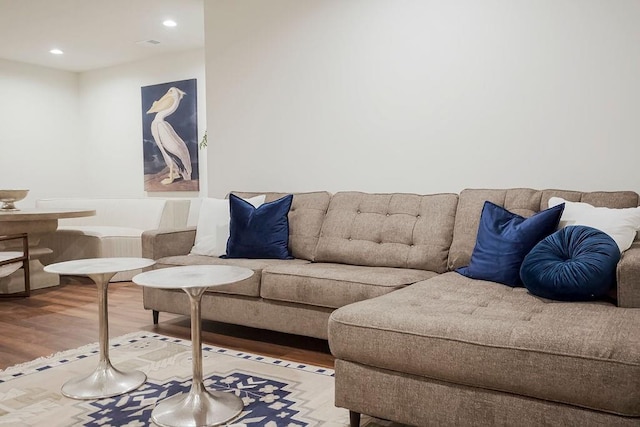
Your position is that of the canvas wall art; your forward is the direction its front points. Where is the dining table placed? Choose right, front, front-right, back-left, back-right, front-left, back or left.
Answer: front

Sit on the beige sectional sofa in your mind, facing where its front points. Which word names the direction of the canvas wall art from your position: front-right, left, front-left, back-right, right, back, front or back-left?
right

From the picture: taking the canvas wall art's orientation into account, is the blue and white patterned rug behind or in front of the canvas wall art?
in front

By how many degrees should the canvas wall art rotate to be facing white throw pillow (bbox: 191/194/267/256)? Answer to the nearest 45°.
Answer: approximately 45° to its left

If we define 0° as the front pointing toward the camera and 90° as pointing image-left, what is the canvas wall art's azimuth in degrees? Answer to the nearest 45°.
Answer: approximately 45°

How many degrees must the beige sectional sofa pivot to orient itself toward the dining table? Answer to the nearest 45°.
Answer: approximately 90° to its right

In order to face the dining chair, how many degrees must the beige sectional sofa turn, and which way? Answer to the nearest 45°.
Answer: approximately 90° to its right

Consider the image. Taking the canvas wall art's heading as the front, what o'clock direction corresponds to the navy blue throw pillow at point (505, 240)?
The navy blue throw pillow is roughly at 10 o'clock from the canvas wall art.

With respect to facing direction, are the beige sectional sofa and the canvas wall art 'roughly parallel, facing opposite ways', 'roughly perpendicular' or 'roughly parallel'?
roughly parallel

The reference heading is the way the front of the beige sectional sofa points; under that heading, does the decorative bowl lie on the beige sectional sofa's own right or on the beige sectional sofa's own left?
on the beige sectional sofa's own right

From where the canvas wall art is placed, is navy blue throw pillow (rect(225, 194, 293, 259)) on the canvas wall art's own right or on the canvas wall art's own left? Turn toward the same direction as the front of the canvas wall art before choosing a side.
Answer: on the canvas wall art's own left

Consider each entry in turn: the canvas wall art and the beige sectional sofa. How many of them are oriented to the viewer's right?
0
